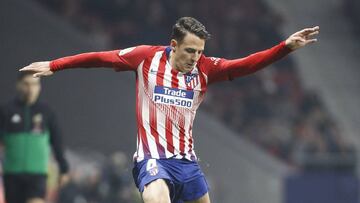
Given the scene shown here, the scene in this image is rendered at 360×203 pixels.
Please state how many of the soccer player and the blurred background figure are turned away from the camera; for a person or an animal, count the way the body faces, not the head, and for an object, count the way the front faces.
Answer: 0

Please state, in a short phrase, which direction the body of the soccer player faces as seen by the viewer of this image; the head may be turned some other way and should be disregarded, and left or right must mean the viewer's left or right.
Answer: facing the viewer and to the right of the viewer

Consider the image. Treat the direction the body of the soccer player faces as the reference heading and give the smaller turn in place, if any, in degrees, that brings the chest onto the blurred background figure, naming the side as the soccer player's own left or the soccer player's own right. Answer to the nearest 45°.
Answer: approximately 180°

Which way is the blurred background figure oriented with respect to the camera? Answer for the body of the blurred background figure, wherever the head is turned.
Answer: toward the camera

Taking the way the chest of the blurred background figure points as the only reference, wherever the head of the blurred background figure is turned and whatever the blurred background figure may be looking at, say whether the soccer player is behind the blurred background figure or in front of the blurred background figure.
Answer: in front

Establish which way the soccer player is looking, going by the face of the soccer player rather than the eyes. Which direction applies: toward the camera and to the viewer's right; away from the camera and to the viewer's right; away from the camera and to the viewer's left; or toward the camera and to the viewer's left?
toward the camera and to the viewer's right
